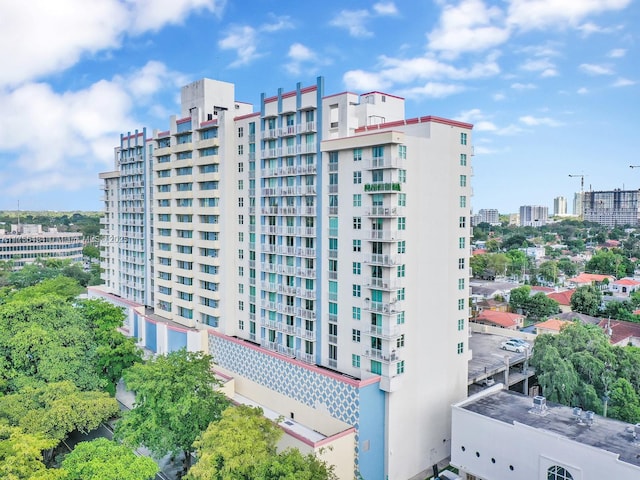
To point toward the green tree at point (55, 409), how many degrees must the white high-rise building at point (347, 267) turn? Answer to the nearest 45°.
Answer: approximately 45° to its right

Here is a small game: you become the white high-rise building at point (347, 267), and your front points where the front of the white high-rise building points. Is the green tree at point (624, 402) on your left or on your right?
on your left

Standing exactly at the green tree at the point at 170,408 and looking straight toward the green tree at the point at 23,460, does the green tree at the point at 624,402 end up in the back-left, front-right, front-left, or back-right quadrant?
back-left
